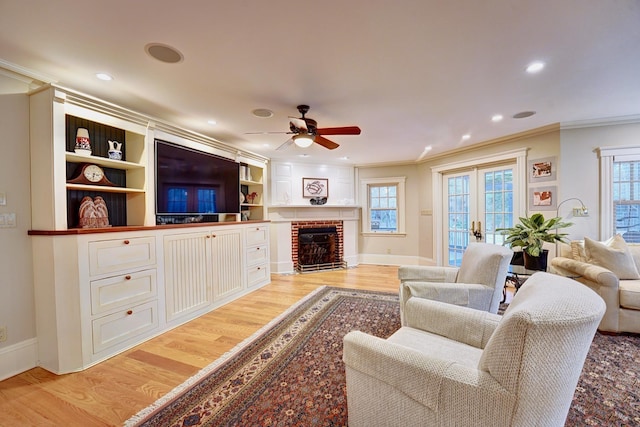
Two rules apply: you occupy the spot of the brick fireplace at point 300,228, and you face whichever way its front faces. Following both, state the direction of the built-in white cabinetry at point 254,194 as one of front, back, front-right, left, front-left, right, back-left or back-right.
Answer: front-right

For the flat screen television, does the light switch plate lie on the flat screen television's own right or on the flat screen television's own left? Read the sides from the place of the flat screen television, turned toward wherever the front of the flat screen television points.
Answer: on the flat screen television's own right

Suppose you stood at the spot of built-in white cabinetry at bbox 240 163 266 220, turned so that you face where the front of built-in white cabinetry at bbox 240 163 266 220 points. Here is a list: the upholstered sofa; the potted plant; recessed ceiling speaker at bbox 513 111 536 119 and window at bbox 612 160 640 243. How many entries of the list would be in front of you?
4

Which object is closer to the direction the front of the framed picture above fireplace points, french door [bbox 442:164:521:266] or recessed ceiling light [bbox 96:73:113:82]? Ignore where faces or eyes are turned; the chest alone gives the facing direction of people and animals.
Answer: the recessed ceiling light

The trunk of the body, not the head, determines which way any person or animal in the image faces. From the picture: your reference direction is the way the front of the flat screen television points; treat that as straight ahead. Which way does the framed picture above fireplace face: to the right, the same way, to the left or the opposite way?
to the right

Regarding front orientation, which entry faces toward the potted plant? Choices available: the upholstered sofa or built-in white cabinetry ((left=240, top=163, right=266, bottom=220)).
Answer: the built-in white cabinetry

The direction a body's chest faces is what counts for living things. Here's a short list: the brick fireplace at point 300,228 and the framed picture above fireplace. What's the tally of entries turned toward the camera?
2

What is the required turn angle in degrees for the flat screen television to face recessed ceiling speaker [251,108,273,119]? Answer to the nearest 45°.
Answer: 0° — it already faces it
